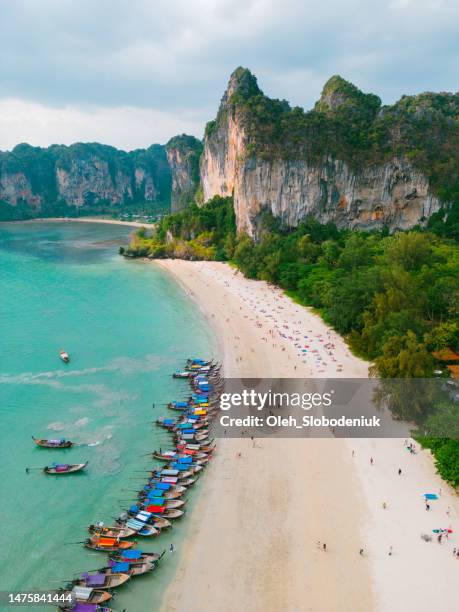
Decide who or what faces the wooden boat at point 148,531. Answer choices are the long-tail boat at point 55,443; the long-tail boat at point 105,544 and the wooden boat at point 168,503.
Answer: the long-tail boat at point 105,544

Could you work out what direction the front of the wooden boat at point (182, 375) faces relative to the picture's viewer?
facing to the right of the viewer

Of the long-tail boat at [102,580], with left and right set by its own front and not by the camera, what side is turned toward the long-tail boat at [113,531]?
left

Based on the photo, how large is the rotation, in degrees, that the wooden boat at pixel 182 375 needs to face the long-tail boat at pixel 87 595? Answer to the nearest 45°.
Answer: approximately 90° to its right

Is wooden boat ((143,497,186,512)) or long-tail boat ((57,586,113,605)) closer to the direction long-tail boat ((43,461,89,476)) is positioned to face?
the wooden boat

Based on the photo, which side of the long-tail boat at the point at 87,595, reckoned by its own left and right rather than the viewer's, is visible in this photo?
right

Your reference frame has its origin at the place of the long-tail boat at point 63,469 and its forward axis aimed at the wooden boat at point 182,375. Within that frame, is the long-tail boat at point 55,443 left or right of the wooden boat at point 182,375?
left

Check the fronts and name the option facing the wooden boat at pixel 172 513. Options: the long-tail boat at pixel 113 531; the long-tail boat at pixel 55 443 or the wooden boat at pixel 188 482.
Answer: the long-tail boat at pixel 113 531

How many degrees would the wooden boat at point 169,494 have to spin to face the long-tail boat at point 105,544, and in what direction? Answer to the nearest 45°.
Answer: approximately 135° to its right

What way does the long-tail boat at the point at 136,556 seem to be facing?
to the viewer's right

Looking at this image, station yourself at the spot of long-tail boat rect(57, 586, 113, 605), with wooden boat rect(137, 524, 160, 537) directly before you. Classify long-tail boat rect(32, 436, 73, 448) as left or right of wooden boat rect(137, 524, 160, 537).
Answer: left

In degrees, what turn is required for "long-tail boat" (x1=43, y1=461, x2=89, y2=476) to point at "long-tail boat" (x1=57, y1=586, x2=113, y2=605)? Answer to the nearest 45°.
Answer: approximately 90° to its right

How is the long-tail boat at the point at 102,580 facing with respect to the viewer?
to the viewer's right

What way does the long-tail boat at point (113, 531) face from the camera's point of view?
to the viewer's right
